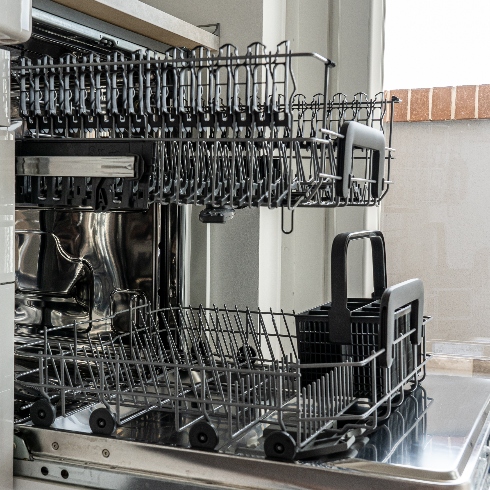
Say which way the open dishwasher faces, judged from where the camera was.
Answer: facing the viewer and to the right of the viewer
